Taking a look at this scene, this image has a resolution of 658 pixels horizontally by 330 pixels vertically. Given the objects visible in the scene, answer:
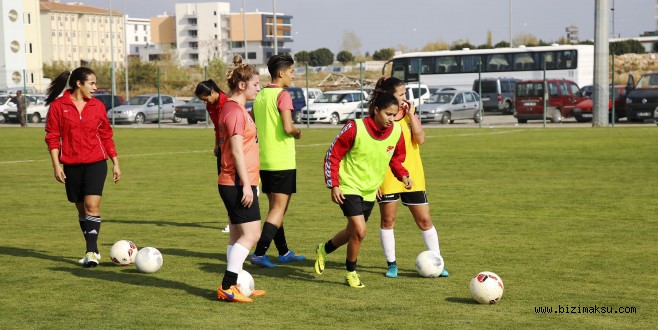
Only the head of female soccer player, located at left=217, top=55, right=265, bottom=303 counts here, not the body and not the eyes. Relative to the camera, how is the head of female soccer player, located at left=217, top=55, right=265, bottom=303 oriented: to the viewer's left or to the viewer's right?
to the viewer's right

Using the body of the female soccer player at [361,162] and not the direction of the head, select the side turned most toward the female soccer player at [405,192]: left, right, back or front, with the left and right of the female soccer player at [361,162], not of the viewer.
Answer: left

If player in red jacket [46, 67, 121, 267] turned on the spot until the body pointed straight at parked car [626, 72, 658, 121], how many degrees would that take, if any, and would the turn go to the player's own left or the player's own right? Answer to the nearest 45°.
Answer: approximately 135° to the player's own left

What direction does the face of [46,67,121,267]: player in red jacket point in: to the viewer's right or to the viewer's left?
to the viewer's right

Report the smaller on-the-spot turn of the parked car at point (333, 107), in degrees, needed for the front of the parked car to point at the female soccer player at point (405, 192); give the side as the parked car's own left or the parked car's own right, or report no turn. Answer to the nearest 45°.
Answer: approximately 45° to the parked car's own left

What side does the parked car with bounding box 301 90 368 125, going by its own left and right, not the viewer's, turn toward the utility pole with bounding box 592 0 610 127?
left

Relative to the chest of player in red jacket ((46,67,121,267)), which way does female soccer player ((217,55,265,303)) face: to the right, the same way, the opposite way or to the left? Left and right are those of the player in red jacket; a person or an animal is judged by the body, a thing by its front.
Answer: to the left

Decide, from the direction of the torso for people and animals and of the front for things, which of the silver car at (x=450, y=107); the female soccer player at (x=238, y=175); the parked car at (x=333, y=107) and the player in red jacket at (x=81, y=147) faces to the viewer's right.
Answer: the female soccer player

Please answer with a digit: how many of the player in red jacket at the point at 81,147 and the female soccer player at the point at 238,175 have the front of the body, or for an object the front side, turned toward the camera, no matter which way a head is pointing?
1

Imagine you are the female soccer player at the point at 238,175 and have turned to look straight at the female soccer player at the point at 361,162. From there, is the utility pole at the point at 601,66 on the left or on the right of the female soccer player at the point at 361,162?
left

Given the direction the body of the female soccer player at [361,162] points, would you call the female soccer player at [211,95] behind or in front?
behind

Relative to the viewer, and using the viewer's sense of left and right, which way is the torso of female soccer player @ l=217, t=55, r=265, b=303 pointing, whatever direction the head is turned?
facing to the right of the viewer

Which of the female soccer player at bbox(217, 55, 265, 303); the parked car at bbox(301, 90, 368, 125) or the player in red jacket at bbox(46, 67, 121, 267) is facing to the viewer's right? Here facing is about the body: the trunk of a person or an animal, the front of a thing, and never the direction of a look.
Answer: the female soccer player
